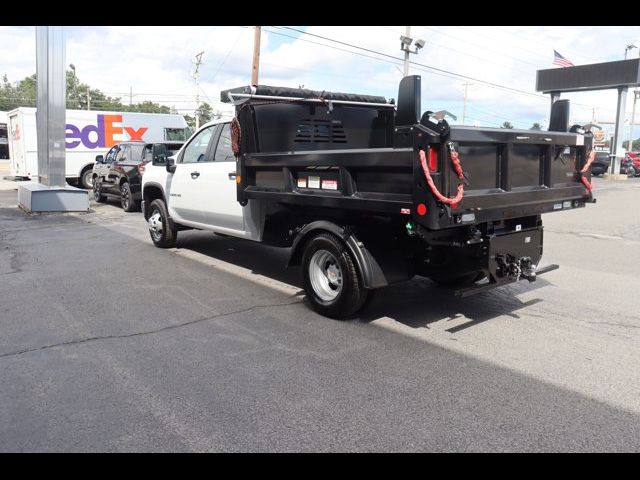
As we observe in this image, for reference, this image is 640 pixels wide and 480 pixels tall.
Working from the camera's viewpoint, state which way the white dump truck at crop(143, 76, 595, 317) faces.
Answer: facing away from the viewer and to the left of the viewer

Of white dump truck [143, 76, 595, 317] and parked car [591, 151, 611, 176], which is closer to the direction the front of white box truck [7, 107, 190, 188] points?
the parked car

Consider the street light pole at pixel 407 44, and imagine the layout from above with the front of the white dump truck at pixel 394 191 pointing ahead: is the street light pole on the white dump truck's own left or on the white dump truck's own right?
on the white dump truck's own right

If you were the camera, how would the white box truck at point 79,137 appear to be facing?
facing away from the viewer and to the right of the viewer

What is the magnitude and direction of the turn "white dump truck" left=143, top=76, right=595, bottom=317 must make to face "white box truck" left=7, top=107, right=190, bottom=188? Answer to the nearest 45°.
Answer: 0° — it already faces it

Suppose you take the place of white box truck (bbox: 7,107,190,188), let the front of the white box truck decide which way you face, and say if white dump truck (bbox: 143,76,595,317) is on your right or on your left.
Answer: on your right
